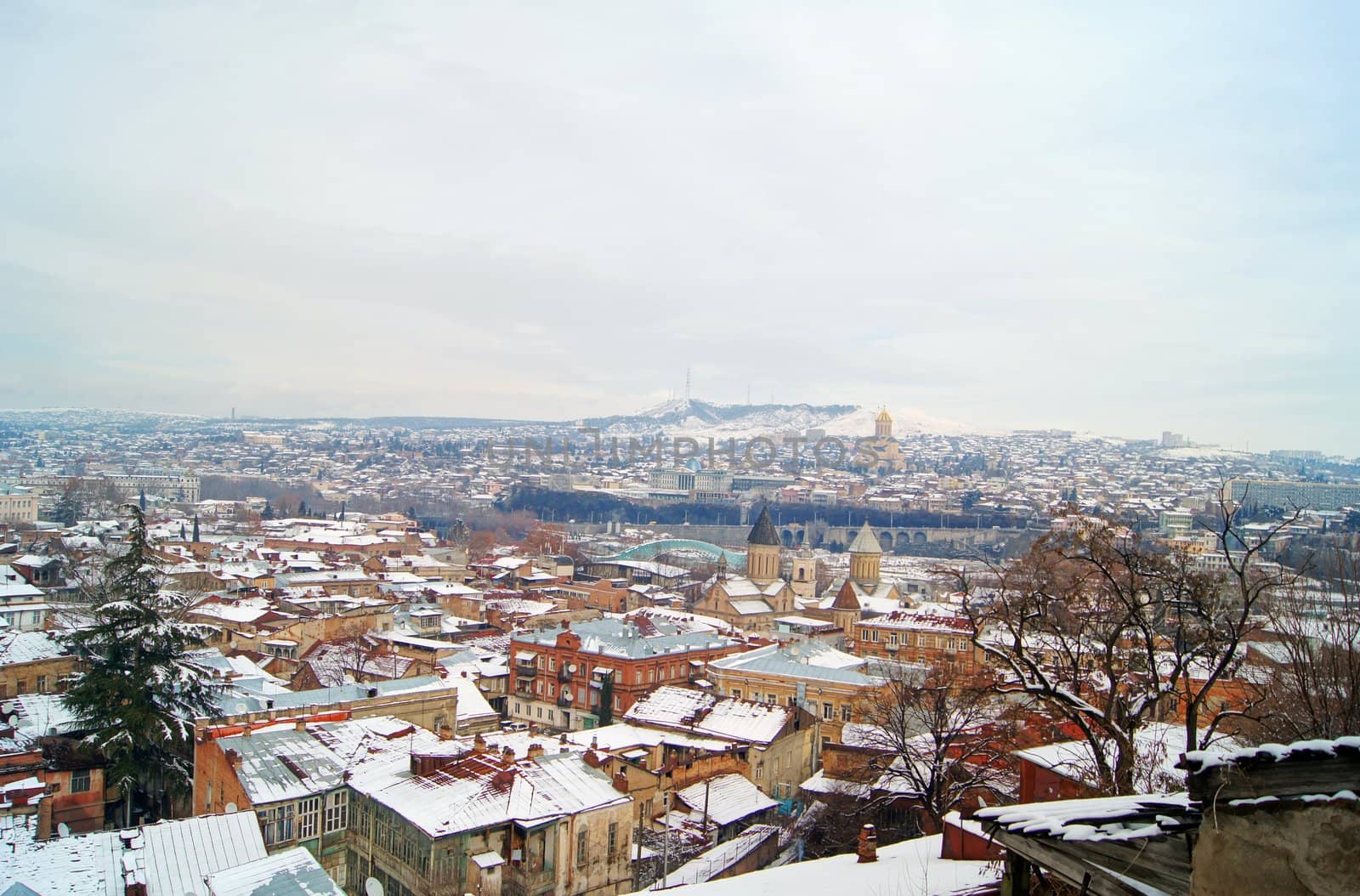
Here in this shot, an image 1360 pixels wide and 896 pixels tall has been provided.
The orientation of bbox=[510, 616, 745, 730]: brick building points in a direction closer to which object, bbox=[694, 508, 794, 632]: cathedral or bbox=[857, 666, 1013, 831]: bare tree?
the bare tree

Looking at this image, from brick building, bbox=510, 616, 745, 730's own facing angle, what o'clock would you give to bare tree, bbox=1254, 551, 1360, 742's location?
The bare tree is roughly at 10 o'clock from the brick building.

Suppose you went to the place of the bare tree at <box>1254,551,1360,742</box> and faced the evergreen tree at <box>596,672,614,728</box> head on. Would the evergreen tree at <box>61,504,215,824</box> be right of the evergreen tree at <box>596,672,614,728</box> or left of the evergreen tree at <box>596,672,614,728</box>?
left

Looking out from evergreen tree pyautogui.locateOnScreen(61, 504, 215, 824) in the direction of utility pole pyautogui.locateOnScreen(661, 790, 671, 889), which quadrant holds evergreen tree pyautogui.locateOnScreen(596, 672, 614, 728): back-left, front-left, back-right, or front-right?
front-left

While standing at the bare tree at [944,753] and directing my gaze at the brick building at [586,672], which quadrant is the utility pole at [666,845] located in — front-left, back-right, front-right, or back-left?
front-left

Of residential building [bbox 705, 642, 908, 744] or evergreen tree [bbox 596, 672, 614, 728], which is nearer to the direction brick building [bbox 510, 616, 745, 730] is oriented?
the evergreen tree

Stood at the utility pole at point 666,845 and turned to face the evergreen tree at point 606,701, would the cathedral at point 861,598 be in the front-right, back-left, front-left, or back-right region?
front-right

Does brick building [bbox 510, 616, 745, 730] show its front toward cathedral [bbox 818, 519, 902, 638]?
no

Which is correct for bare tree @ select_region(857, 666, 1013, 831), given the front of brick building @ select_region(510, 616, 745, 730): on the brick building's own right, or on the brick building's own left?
on the brick building's own left

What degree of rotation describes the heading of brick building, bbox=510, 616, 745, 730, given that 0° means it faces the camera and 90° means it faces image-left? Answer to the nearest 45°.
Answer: approximately 45°

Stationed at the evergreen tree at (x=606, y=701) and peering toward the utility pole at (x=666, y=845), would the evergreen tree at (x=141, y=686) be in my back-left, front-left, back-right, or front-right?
front-right

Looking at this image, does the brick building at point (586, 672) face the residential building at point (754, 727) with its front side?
no

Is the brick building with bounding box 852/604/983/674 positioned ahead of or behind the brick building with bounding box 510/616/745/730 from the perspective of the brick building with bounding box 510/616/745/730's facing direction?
behind
